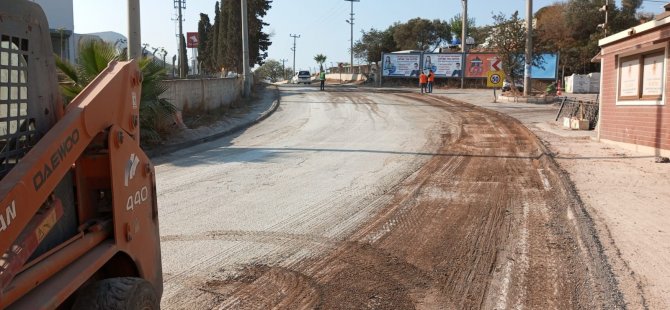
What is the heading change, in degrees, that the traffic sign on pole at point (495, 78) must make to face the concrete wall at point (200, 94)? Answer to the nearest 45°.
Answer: approximately 45° to its right

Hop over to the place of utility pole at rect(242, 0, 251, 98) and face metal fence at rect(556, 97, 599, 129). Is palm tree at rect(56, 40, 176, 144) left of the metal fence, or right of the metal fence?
right

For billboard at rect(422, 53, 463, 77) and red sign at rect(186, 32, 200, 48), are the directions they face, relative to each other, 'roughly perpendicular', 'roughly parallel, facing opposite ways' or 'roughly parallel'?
roughly parallel

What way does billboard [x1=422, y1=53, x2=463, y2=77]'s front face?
toward the camera

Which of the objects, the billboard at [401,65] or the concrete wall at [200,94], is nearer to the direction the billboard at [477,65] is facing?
the concrete wall

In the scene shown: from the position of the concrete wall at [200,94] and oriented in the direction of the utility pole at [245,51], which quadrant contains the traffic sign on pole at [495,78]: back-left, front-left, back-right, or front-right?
front-right

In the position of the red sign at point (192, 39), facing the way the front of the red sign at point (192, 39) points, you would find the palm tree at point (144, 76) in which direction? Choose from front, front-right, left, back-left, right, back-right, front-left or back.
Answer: front

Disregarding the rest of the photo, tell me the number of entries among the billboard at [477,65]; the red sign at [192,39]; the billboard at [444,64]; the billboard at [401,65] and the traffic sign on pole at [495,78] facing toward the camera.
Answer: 5

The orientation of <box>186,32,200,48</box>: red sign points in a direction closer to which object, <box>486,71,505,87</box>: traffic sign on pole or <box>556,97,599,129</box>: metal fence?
the metal fence

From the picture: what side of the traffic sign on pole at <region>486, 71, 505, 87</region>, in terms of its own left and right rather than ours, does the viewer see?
front

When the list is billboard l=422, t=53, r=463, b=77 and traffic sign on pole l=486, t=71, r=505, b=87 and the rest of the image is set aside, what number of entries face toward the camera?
2

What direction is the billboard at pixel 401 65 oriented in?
toward the camera

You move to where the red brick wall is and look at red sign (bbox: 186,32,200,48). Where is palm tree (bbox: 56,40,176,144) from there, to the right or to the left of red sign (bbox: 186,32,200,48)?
left
